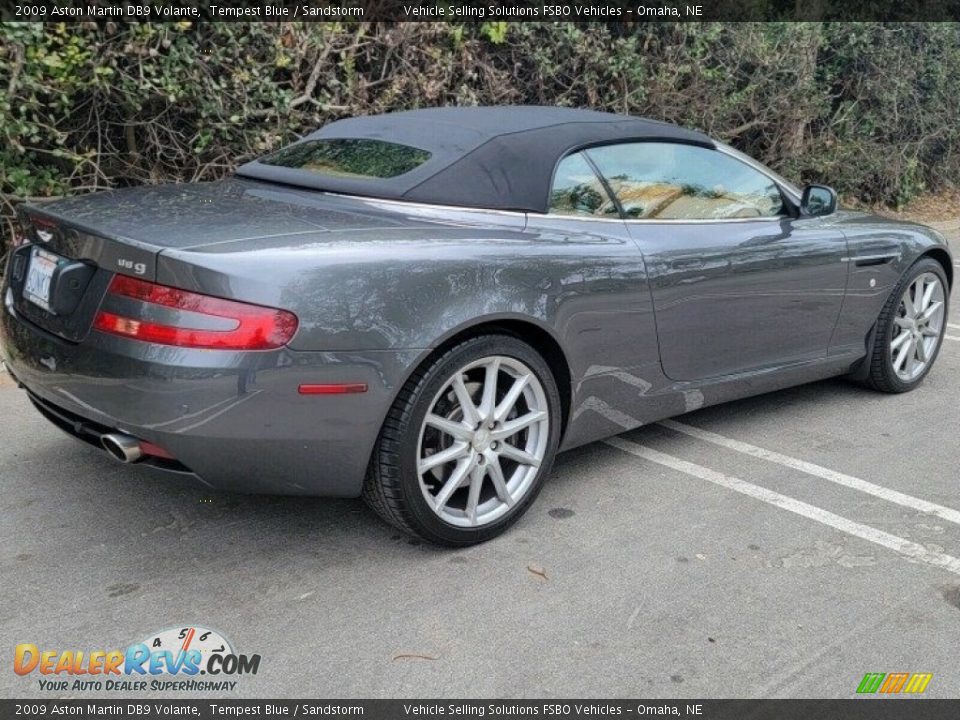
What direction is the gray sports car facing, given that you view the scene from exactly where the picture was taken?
facing away from the viewer and to the right of the viewer

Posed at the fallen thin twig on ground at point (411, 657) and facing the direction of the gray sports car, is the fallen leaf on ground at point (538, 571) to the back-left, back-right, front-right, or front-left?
front-right

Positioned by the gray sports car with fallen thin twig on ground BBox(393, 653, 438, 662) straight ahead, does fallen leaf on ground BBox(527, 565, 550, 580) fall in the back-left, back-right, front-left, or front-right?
front-left

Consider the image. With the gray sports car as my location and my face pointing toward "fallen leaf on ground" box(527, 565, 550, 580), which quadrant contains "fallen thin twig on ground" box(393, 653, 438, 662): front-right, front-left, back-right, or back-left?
front-right

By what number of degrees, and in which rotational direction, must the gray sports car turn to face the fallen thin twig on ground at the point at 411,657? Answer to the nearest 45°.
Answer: approximately 135° to its right
